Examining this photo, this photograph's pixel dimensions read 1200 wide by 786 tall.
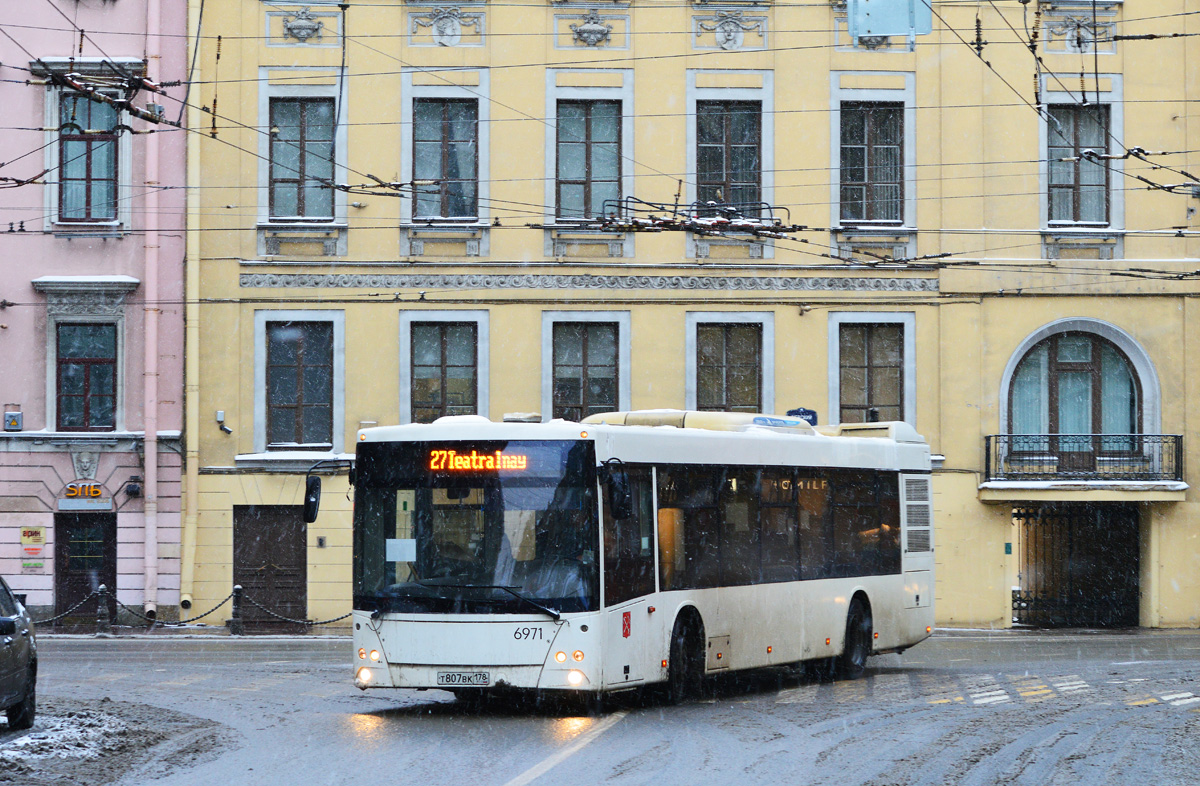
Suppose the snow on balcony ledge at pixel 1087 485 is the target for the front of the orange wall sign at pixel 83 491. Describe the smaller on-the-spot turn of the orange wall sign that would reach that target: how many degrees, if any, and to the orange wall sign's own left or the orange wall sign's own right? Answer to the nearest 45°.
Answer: approximately 90° to the orange wall sign's own left

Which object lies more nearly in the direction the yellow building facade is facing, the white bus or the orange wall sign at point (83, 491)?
the white bus

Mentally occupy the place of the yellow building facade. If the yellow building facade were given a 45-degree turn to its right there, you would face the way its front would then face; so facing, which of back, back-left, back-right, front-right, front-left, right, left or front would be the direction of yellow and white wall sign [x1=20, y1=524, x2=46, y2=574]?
front-right

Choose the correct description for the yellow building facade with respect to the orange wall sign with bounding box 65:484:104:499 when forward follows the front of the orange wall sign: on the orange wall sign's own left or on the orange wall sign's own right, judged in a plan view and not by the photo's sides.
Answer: on the orange wall sign's own left

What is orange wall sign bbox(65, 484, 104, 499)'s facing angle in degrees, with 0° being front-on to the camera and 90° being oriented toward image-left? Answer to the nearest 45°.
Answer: approximately 0°
